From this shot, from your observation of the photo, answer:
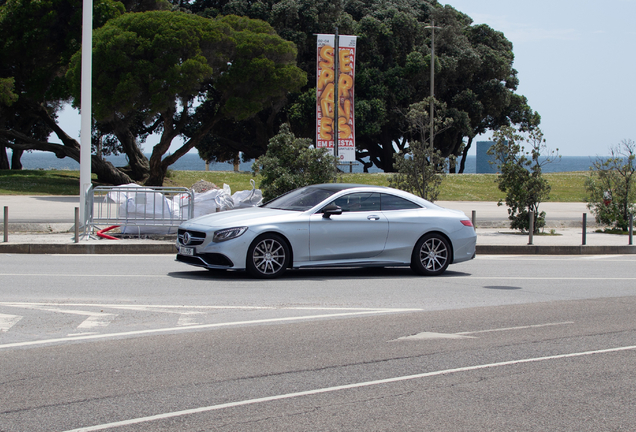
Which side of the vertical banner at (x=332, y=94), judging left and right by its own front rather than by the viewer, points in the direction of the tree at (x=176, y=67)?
right

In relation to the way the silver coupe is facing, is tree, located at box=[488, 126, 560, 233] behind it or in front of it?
behind

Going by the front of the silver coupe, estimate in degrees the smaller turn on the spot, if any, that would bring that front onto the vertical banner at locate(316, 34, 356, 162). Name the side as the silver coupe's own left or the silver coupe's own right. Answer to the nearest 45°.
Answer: approximately 135° to the silver coupe's own right

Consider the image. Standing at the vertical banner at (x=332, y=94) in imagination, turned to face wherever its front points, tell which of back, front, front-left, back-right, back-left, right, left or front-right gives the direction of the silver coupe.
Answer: front

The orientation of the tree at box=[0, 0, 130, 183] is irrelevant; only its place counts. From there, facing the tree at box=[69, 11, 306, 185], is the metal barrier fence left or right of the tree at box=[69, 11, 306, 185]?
right

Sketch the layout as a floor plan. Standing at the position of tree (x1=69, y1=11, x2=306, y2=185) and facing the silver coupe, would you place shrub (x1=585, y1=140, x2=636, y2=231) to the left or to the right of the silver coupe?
left

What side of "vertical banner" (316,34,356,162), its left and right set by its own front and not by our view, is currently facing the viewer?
front

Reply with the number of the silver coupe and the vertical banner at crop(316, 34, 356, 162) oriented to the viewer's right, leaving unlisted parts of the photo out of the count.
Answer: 0

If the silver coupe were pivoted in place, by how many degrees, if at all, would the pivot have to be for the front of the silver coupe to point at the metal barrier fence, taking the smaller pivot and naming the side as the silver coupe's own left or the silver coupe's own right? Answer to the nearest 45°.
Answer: approximately 90° to the silver coupe's own right

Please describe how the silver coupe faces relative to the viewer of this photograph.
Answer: facing the viewer and to the left of the viewer

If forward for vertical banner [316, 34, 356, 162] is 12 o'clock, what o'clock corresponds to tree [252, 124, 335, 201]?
The tree is roughly at 12 o'clock from the vertical banner.

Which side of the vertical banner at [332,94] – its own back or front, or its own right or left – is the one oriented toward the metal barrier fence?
front
